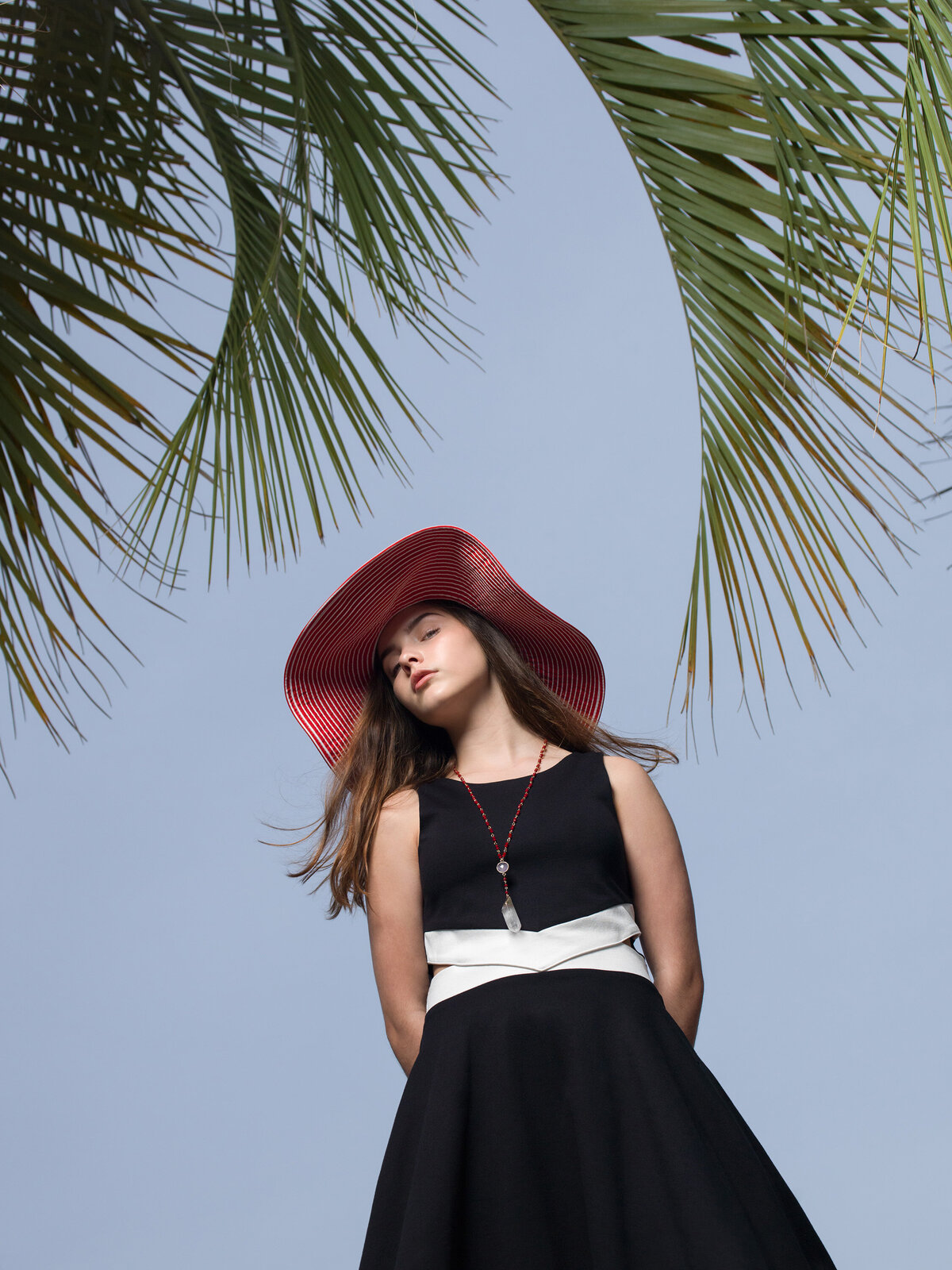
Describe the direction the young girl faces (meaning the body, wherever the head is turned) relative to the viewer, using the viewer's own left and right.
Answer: facing the viewer
